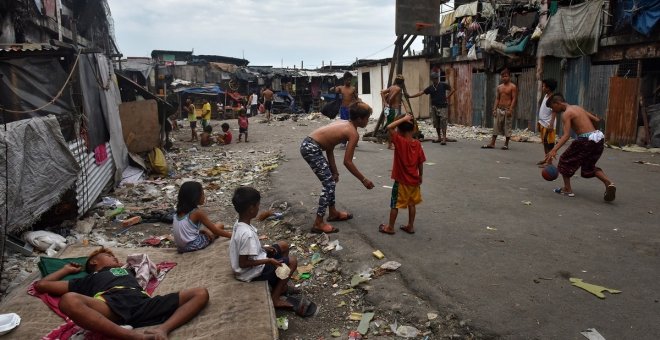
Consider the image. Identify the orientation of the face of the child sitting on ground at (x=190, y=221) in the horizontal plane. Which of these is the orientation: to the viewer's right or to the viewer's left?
to the viewer's right

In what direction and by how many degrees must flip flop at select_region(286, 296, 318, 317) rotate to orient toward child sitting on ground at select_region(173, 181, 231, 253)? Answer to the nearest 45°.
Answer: approximately 180°

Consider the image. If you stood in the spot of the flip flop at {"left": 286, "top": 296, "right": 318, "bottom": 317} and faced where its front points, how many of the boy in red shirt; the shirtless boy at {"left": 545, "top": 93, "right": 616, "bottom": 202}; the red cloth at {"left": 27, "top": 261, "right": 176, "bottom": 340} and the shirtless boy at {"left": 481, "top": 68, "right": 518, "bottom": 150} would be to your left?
3

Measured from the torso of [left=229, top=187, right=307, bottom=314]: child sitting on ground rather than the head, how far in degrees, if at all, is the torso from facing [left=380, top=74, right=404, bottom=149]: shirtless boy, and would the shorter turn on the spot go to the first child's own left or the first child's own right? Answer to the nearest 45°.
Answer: approximately 45° to the first child's own left

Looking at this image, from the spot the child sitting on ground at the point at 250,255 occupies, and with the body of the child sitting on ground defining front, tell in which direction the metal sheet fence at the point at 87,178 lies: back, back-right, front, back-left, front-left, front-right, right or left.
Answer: back-left

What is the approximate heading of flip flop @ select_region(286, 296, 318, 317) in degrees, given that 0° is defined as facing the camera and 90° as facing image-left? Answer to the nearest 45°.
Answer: approximately 315°

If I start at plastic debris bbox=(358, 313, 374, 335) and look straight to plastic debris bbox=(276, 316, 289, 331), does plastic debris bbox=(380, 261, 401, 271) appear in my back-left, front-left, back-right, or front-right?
back-right

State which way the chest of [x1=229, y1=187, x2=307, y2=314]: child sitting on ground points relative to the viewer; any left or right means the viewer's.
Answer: facing to the right of the viewer

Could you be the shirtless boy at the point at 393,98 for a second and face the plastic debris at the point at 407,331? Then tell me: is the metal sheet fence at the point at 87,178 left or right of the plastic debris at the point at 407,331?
right

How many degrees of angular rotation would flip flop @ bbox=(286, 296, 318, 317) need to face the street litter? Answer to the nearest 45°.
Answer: approximately 90° to its left

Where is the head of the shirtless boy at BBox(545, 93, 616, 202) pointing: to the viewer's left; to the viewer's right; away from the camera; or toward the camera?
to the viewer's left

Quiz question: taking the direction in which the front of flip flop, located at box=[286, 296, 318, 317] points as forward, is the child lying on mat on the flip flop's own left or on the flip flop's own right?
on the flip flop's own right
